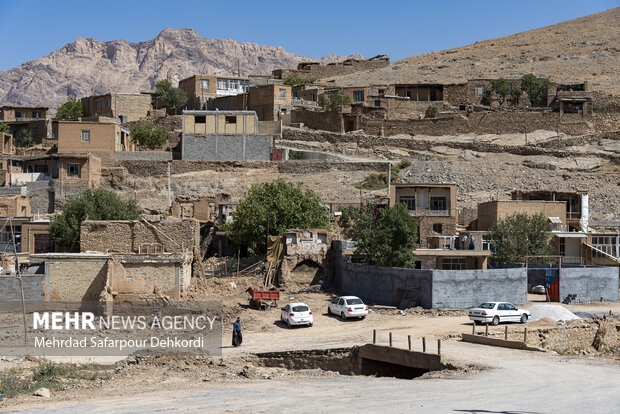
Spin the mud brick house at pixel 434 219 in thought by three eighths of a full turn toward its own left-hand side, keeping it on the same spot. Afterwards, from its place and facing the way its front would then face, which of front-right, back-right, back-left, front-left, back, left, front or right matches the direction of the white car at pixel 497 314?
back-right

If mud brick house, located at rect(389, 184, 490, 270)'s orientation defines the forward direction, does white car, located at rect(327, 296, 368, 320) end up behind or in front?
in front

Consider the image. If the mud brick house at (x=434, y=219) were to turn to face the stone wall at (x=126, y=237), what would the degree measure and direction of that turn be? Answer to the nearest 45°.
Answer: approximately 45° to its right

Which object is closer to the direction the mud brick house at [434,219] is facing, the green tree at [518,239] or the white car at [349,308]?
the white car

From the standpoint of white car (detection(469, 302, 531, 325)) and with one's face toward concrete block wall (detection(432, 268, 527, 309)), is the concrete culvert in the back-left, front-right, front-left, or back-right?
back-left

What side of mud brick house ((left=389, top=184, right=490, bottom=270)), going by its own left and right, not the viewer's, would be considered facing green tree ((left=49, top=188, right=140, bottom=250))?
right

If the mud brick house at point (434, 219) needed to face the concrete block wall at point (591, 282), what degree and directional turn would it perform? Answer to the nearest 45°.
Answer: approximately 45° to its left

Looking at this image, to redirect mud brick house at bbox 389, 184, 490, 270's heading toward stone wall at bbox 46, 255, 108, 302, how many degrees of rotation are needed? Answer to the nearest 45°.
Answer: approximately 45° to its right

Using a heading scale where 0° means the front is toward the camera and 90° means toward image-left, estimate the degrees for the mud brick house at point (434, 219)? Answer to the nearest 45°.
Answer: approximately 0°

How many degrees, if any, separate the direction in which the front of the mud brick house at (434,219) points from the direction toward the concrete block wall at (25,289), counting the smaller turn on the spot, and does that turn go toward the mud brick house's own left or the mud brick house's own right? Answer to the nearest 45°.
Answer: approximately 45° to the mud brick house's own right

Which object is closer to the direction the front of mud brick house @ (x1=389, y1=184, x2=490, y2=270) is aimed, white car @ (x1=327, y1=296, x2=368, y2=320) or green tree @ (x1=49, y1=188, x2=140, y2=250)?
the white car

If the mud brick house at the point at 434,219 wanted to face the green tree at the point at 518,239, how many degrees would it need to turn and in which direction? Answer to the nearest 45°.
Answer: approximately 45° to its left

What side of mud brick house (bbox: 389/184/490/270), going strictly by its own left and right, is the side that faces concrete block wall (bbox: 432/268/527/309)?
front

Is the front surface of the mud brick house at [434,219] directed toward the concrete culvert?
yes

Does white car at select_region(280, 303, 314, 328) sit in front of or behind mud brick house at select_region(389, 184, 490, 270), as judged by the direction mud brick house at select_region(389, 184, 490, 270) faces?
in front
